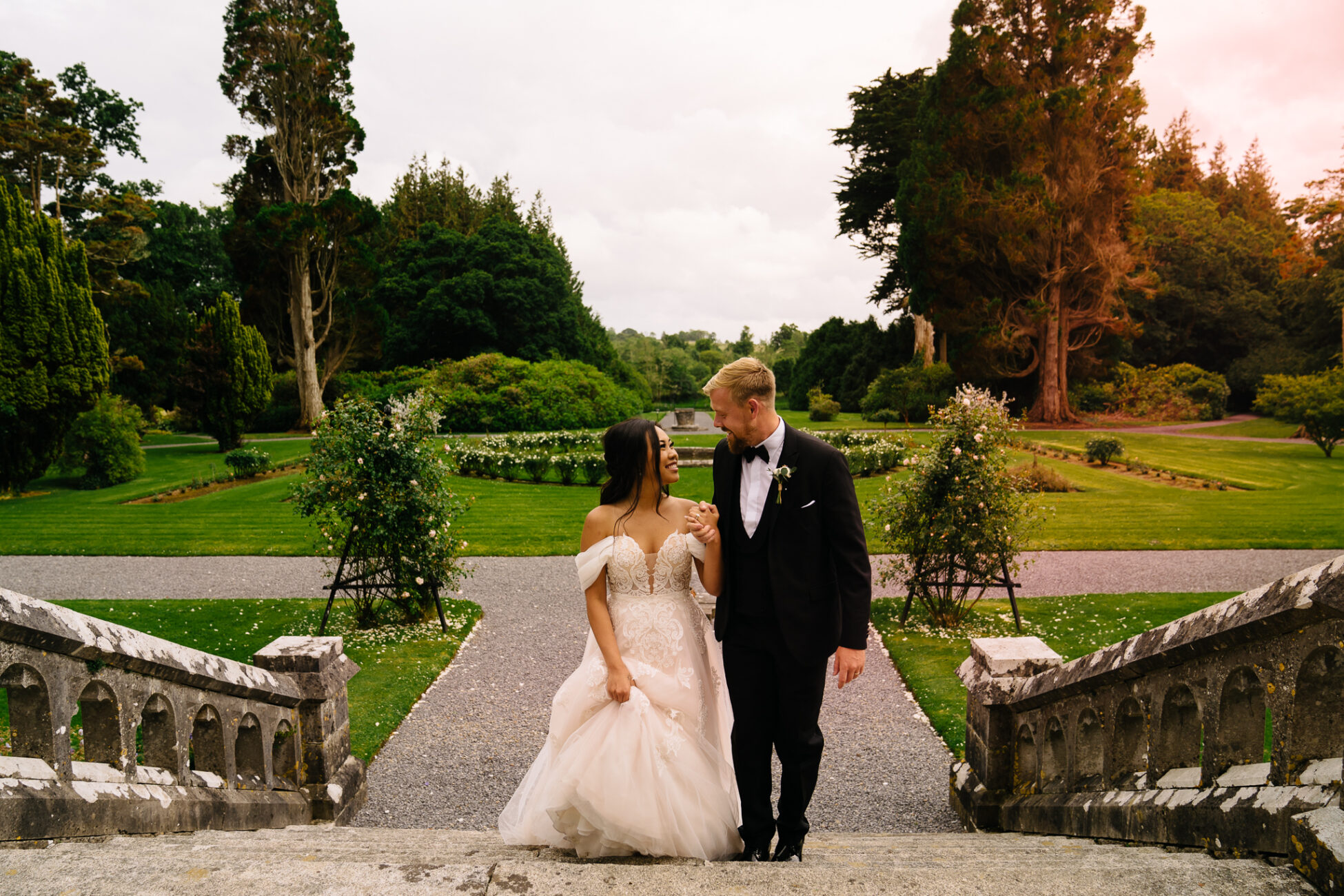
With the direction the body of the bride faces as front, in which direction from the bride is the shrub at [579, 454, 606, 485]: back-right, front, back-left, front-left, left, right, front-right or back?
back

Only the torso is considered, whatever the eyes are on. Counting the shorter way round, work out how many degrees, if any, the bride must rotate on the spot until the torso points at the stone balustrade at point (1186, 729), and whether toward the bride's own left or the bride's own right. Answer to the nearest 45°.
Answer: approximately 45° to the bride's own left

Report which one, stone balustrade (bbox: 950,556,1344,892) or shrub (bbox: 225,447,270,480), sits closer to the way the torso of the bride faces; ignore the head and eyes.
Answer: the stone balustrade

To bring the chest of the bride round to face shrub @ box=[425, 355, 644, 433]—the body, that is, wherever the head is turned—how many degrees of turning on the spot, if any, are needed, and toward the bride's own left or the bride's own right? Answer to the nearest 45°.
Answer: approximately 180°

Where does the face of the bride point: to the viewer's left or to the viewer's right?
to the viewer's right

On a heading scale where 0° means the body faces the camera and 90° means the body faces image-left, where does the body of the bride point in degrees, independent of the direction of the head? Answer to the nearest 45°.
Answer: approximately 0°

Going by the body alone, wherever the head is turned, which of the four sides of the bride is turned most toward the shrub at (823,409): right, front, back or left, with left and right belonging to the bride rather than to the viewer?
back
